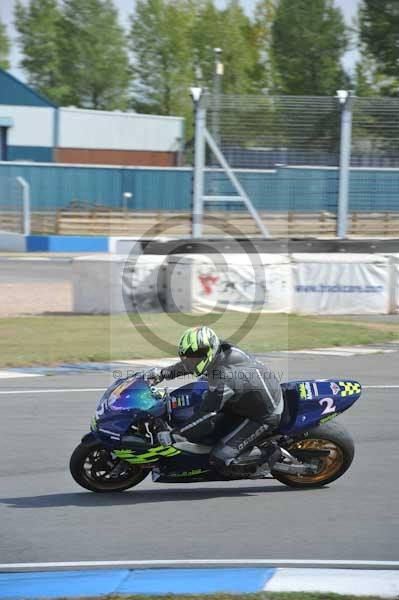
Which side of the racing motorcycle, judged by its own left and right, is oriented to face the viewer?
left

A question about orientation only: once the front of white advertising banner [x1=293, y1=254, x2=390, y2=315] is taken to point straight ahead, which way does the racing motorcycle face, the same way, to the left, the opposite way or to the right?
to the right

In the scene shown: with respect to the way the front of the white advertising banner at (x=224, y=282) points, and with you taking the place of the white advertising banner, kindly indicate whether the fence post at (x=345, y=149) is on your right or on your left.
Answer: on your left

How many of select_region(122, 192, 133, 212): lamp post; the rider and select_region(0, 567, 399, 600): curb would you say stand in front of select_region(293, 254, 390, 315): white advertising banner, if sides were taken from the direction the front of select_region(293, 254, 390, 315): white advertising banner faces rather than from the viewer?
2

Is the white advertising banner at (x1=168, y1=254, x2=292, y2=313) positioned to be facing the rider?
yes

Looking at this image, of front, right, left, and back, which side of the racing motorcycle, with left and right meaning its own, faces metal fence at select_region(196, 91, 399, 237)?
right

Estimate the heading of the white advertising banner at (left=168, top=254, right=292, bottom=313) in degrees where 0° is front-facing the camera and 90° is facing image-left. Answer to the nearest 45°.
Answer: approximately 0°

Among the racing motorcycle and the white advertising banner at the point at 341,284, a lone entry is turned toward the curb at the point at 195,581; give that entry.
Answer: the white advertising banner

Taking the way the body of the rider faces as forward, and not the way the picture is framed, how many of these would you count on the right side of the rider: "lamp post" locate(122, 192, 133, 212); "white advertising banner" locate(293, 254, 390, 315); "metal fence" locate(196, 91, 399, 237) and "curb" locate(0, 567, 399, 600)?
3

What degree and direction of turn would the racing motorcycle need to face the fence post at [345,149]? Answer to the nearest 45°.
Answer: approximately 90° to its right

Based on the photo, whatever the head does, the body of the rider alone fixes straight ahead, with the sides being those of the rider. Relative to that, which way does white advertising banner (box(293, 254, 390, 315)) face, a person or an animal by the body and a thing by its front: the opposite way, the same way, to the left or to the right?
to the left

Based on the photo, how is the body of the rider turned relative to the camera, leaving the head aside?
to the viewer's left

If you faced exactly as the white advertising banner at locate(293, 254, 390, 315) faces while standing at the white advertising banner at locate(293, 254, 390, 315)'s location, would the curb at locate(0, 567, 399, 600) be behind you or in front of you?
in front

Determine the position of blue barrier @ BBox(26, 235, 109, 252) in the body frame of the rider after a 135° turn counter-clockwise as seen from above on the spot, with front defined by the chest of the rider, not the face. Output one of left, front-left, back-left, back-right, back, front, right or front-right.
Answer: back-left

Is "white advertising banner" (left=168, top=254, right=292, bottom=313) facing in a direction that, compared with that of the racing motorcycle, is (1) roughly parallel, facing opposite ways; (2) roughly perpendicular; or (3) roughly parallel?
roughly perpendicular
